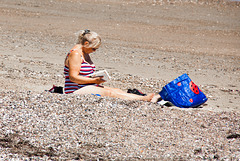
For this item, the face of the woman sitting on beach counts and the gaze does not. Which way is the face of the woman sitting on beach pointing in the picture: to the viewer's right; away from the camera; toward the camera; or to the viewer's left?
to the viewer's right

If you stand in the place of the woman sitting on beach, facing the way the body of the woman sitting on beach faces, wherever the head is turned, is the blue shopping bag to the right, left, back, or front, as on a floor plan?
front

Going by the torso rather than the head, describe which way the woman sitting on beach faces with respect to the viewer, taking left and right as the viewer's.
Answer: facing to the right of the viewer
